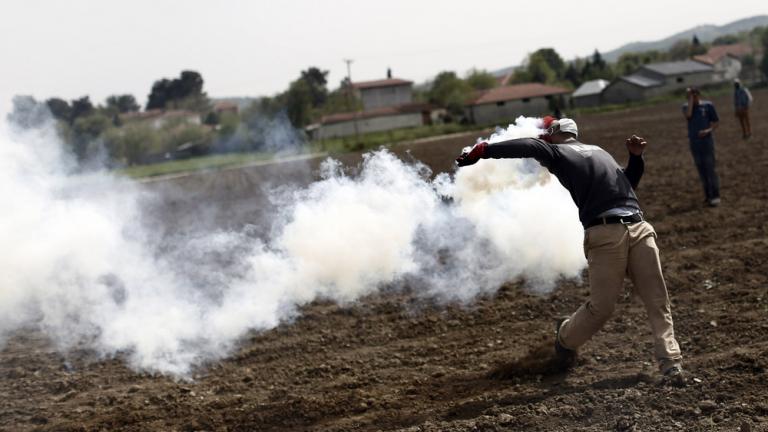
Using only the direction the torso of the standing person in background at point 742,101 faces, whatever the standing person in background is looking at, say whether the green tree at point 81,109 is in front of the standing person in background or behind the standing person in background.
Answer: in front

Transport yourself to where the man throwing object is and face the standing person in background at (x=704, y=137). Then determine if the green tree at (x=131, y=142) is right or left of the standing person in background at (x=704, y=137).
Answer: left
